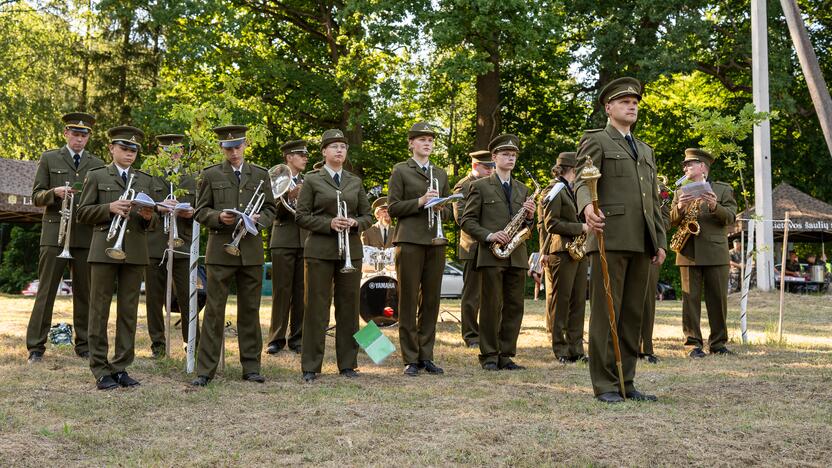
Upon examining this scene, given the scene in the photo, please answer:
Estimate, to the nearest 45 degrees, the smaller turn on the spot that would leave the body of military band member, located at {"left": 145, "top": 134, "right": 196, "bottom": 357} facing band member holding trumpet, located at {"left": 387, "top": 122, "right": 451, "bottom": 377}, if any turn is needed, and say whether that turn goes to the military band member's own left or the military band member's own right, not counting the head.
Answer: approximately 45° to the military band member's own left

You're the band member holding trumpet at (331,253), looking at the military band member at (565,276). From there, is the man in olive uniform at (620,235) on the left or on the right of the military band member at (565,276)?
right

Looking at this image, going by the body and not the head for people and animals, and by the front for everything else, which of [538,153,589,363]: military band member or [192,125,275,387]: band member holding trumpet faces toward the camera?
the band member holding trumpet

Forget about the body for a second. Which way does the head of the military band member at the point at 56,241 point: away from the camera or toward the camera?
toward the camera

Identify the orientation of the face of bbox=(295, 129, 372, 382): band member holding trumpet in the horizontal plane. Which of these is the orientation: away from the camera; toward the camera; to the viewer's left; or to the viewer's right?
toward the camera

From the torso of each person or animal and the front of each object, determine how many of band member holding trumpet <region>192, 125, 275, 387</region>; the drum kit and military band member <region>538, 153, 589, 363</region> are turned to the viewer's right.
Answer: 1

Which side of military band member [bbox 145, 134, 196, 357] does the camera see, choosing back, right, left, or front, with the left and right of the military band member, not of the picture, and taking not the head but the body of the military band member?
front

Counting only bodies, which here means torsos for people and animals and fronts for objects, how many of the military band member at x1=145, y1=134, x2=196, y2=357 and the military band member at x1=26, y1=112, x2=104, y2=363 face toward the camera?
2

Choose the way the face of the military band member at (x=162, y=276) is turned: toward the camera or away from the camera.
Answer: toward the camera

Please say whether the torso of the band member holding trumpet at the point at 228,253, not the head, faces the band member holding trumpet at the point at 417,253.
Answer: no

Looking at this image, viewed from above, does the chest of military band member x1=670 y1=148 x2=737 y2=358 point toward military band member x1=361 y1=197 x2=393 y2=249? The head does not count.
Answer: no

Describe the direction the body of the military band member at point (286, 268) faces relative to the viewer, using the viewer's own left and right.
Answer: facing the viewer and to the right of the viewer

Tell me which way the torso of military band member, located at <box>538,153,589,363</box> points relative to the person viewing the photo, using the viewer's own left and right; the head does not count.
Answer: facing to the right of the viewer

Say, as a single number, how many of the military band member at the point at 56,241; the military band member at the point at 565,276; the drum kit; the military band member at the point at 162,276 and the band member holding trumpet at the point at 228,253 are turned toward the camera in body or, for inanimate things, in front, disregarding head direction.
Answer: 4

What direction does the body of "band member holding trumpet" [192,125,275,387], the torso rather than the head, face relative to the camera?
toward the camera

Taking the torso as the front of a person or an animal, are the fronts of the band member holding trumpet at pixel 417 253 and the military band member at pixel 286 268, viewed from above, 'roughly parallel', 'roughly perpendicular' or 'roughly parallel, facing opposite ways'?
roughly parallel
